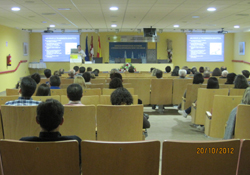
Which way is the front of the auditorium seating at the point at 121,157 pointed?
away from the camera

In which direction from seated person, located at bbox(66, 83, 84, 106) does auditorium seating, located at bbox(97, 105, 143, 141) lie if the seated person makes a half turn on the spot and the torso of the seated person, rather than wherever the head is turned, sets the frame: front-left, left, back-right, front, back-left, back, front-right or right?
front-left

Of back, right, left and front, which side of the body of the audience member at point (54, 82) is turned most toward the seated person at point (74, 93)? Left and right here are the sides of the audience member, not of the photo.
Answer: back

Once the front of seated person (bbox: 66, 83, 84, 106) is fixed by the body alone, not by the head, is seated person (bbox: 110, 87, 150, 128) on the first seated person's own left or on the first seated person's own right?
on the first seated person's own right

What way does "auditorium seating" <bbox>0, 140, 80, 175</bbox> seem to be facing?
away from the camera

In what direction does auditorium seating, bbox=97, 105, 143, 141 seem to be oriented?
away from the camera

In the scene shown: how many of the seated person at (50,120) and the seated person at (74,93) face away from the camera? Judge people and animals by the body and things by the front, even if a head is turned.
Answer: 2

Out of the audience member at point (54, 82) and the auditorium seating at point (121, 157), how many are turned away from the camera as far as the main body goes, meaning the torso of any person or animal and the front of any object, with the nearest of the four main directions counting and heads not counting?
2

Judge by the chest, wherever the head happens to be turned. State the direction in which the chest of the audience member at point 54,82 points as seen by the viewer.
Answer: away from the camera

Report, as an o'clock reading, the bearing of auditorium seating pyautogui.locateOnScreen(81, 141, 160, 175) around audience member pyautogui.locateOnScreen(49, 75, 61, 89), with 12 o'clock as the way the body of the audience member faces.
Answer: The auditorium seating is roughly at 6 o'clock from the audience member.

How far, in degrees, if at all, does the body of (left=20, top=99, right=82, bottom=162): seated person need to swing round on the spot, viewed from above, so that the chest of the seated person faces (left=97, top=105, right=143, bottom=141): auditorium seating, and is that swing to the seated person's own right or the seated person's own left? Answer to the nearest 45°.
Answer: approximately 45° to the seated person's own right

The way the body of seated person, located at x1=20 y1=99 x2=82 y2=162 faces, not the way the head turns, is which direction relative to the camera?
away from the camera

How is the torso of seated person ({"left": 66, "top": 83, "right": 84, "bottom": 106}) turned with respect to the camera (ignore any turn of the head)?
away from the camera

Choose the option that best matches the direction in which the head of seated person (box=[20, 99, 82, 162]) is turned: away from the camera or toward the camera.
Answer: away from the camera
